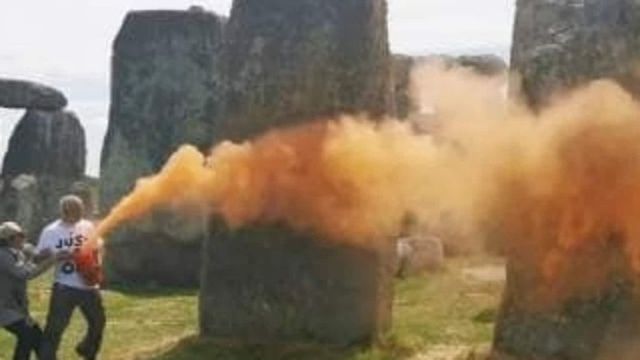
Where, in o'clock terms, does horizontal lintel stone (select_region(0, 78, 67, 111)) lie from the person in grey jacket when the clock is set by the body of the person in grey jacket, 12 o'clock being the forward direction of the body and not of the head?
The horizontal lintel stone is roughly at 9 o'clock from the person in grey jacket.

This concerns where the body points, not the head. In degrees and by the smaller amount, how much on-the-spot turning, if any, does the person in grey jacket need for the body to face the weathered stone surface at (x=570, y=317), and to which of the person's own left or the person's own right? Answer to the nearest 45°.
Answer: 0° — they already face it

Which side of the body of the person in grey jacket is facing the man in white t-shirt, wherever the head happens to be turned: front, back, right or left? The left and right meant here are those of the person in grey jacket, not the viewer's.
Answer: front

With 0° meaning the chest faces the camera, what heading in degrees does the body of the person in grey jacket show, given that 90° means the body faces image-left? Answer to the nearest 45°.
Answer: approximately 270°

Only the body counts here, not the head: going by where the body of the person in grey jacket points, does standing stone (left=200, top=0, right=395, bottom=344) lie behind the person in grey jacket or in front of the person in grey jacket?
in front

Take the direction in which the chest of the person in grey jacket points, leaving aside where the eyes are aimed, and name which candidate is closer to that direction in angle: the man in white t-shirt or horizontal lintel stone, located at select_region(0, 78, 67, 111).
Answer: the man in white t-shirt

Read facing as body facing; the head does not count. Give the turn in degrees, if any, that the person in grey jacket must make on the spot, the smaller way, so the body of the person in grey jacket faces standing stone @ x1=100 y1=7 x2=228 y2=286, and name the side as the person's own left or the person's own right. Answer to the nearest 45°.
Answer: approximately 90° to the person's own left

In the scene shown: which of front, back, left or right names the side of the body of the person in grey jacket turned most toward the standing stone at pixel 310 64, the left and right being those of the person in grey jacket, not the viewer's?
front
